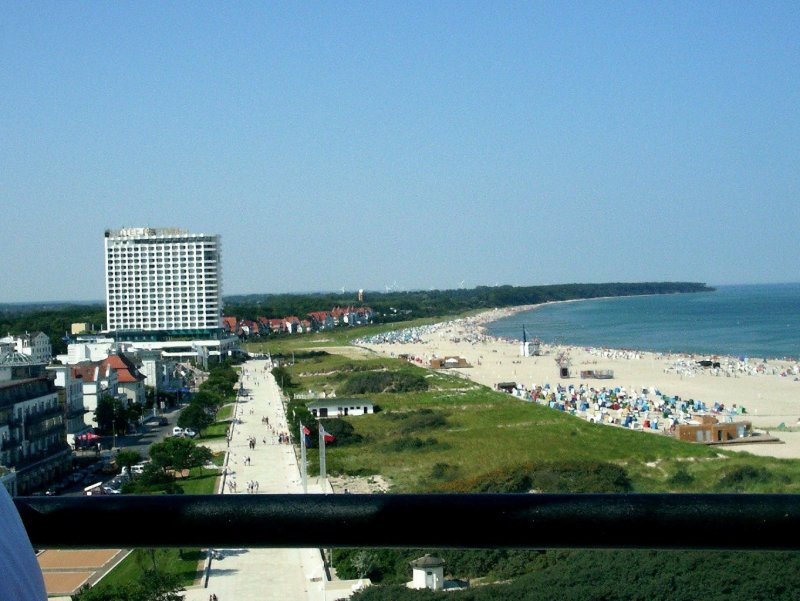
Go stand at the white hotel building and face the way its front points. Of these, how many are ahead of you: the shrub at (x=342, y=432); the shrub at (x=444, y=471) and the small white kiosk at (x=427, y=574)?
3

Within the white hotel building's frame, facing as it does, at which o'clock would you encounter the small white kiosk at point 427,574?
The small white kiosk is roughly at 12 o'clock from the white hotel building.

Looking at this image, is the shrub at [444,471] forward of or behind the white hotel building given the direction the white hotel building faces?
forward

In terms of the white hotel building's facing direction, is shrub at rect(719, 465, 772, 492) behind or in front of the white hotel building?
in front

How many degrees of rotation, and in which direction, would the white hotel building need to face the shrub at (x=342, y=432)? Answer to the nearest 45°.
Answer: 0° — it already faces it

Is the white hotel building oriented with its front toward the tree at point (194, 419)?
yes

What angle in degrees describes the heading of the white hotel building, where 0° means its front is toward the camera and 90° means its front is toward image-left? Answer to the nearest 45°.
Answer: approximately 0°

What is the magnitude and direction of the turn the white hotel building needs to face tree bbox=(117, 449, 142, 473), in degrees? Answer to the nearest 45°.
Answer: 0° — it already faces it

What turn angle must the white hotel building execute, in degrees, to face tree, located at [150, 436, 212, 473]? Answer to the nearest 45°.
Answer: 0° — it already faces it
